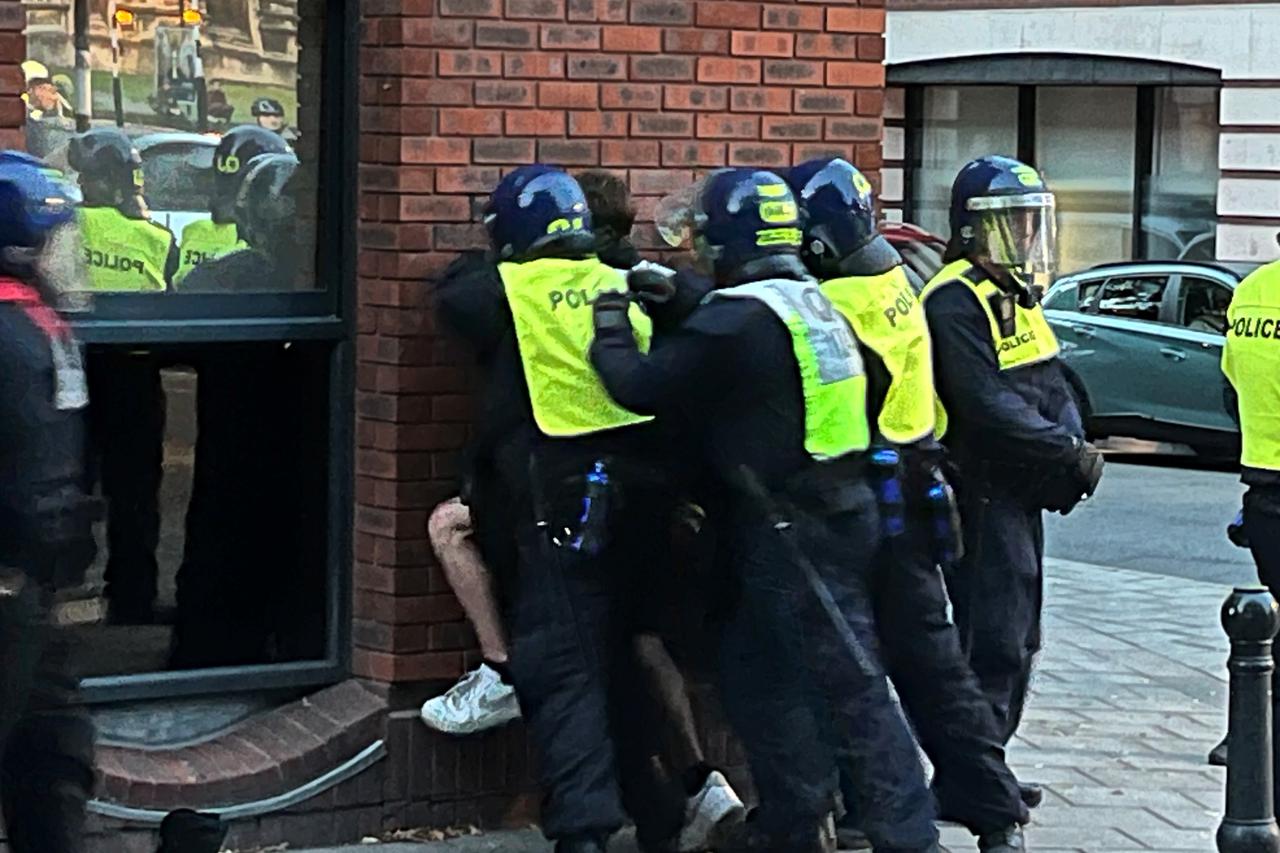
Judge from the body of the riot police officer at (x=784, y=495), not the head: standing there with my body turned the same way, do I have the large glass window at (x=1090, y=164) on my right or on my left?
on my right

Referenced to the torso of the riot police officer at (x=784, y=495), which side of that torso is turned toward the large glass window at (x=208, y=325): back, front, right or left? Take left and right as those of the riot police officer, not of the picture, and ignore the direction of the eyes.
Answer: front

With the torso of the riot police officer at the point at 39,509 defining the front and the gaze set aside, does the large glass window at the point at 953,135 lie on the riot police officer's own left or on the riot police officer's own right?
on the riot police officer's own left

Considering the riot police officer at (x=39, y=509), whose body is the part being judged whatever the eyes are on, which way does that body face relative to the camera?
to the viewer's right

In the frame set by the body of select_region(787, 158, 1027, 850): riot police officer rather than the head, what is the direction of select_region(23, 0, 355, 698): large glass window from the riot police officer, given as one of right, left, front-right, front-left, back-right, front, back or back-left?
front-left

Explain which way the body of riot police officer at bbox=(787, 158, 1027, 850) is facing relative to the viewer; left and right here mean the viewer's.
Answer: facing away from the viewer and to the left of the viewer

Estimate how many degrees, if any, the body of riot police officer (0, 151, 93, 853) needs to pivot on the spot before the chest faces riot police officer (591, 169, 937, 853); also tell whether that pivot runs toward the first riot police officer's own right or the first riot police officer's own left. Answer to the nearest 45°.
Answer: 0° — they already face them

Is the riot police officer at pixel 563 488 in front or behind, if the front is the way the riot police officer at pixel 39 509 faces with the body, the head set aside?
in front

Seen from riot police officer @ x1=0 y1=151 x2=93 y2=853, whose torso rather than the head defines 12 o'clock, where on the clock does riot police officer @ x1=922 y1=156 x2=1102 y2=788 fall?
riot police officer @ x1=922 y1=156 x2=1102 y2=788 is roughly at 11 o'clock from riot police officer @ x1=0 y1=151 x2=93 y2=853.

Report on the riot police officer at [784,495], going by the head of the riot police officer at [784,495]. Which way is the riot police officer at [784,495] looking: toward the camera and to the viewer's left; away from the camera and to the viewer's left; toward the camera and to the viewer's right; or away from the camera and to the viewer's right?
away from the camera and to the viewer's left

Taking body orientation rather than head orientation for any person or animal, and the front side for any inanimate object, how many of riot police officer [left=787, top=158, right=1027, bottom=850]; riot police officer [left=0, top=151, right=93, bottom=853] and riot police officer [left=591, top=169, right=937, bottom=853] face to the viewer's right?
1

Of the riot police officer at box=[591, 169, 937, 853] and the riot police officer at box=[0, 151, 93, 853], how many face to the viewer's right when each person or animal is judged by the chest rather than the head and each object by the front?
1
